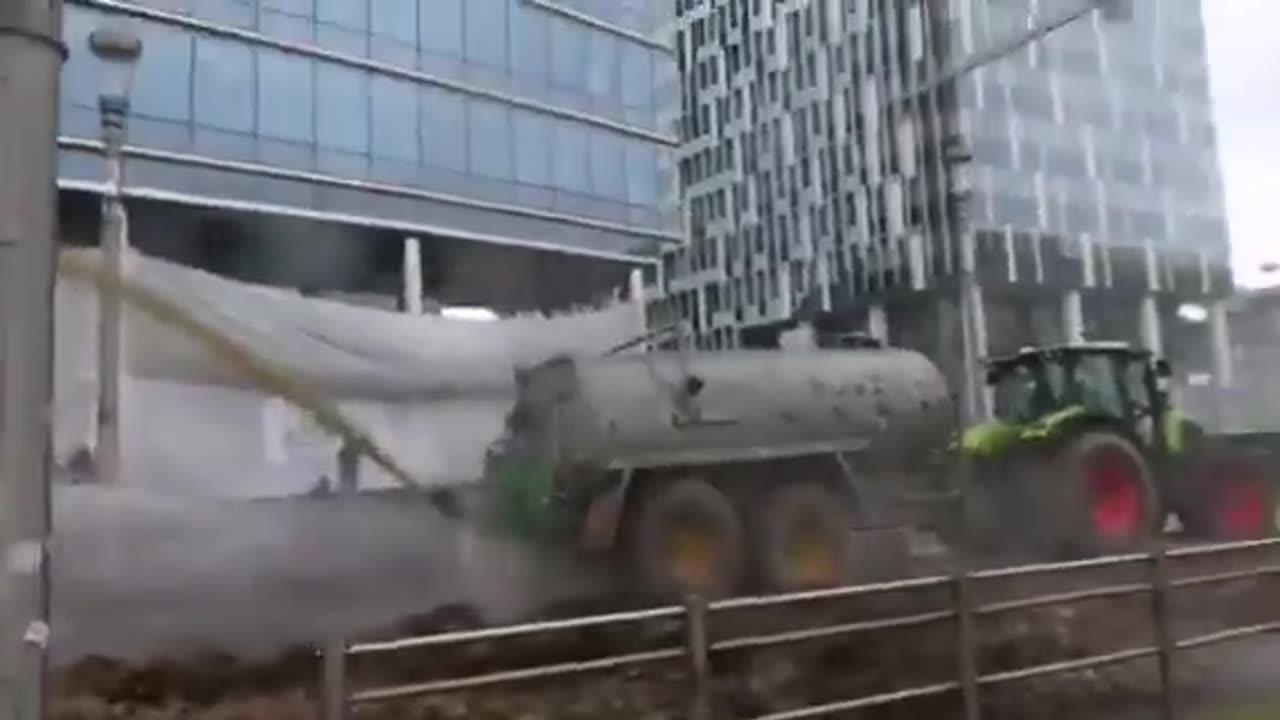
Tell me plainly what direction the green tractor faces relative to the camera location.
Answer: facing away from the viewer and to the right of the viewer

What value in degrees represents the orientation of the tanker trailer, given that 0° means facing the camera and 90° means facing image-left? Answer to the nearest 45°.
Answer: approximately 225°

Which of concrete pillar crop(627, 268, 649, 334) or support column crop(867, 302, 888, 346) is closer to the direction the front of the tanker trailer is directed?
the support column

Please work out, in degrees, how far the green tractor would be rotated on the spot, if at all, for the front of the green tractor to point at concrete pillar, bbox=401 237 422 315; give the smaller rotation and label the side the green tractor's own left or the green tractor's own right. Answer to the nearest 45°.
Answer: approximately 135° to the green tractor's own left

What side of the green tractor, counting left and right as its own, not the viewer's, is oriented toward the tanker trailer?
back

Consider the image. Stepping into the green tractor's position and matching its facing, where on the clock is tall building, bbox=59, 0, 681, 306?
The tall building is roughly at 7 o'clock from the green tractor.

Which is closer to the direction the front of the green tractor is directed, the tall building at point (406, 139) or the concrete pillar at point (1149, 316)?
the concrete pillar

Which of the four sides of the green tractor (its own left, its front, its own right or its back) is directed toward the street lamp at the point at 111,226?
back

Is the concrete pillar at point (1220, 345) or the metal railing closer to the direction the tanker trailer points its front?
the concrete pillar

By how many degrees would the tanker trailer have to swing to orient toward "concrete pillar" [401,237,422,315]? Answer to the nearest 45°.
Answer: approximately 90° to its left

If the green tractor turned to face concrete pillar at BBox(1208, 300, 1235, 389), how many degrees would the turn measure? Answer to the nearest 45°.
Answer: approximately 45° to its left
